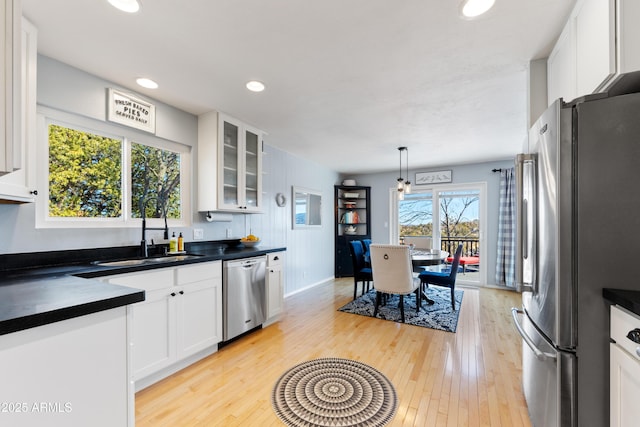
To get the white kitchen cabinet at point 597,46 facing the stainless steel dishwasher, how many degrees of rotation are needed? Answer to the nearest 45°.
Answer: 0° — it already faces it

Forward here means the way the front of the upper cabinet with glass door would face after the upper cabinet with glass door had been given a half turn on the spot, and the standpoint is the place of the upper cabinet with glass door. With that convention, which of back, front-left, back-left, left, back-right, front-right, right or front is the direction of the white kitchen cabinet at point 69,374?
back-left

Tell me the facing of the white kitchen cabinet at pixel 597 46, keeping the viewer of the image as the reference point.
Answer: facing to the left of the viewer

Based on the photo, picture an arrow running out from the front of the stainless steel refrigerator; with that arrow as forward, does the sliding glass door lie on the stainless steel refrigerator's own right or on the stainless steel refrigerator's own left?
on the stainless steel refrigerator's own right

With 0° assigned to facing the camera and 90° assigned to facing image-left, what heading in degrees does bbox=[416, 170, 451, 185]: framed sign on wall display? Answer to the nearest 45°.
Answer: approximately 0°

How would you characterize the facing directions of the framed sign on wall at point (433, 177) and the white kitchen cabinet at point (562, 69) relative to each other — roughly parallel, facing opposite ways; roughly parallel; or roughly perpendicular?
roughly perpendicular

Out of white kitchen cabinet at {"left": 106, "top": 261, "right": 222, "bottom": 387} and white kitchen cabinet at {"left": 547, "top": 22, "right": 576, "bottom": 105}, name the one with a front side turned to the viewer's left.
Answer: white kitchen cabinet at {"left": 547, "top": 22, "right": 576, "bottom": 105}

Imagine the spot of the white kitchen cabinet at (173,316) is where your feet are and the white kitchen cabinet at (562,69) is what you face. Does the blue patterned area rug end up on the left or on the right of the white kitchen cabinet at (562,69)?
left

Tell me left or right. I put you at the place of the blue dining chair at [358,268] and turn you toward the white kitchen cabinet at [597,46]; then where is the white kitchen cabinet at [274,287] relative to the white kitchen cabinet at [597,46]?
right

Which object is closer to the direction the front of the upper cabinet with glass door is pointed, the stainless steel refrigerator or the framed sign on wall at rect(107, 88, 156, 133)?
the stainless steel refrigerator

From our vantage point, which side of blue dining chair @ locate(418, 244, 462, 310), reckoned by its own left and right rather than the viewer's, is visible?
left
